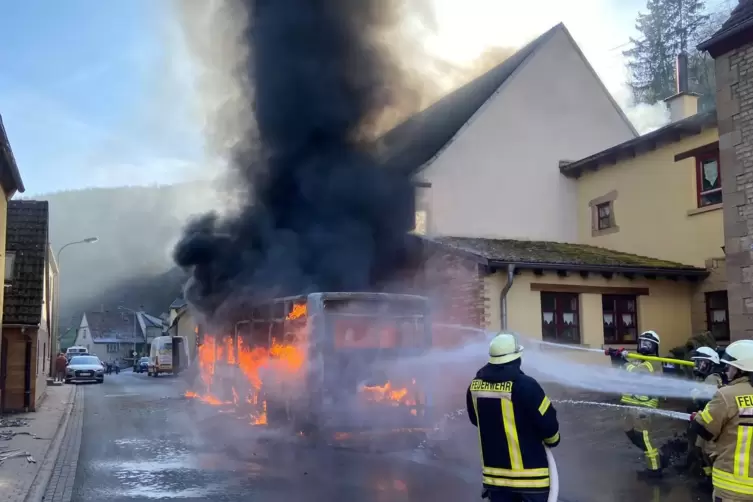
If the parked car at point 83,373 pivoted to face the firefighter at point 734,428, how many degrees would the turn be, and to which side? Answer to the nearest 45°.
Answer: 0° — it already faces them

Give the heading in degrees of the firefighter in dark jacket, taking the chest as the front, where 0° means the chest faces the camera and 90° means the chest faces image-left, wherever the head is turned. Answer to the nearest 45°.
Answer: approximately 225°

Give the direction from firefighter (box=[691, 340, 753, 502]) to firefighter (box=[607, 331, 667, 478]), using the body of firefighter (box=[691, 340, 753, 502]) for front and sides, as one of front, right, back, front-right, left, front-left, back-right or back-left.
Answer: front-right

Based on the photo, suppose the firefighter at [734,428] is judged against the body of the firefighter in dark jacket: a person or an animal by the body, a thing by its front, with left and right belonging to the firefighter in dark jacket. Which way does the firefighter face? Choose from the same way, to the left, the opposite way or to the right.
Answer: to the left

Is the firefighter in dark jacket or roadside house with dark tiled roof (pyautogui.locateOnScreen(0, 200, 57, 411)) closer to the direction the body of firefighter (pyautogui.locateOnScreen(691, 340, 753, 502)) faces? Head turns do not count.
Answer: the roadside house with dark tiled roof
